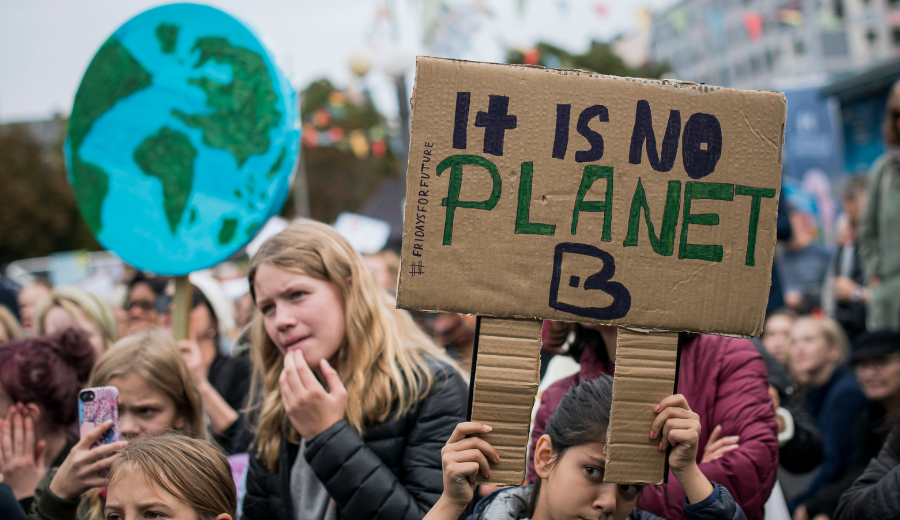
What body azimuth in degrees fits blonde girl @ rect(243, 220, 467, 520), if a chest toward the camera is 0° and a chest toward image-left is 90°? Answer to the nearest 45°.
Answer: approximately 45°

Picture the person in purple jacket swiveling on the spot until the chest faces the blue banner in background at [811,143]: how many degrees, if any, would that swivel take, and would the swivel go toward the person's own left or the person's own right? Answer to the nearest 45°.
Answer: approximately 180°

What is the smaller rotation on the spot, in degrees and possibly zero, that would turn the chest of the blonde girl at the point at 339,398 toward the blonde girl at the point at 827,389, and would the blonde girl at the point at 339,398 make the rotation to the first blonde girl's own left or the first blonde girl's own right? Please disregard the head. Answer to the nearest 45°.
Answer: approximately 180°

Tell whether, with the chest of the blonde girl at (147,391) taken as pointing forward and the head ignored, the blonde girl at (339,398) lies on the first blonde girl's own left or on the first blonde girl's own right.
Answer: on the first blonde girl's own left

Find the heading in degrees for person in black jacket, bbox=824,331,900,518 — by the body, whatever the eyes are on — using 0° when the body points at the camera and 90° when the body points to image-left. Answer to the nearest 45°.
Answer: approximately 45°

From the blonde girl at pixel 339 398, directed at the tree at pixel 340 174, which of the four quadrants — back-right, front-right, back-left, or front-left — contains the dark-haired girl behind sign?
back-right

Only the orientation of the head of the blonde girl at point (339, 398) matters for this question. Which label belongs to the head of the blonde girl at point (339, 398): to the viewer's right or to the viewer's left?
to the viewer's left
